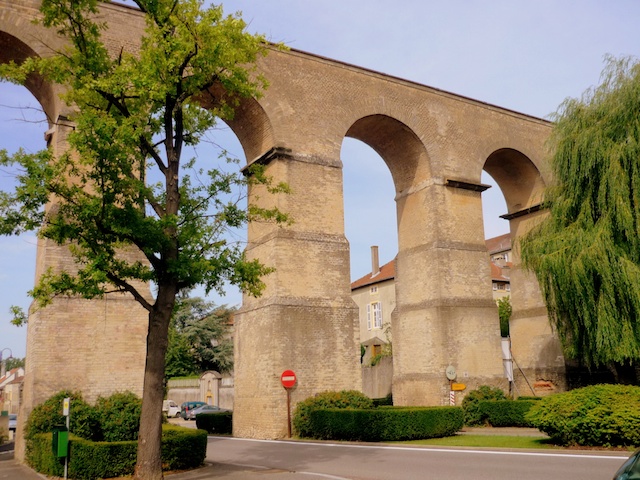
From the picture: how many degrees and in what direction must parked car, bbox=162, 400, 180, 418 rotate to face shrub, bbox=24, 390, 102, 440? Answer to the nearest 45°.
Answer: approximately 90° to its right

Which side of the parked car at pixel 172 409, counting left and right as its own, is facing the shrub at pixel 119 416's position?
right
